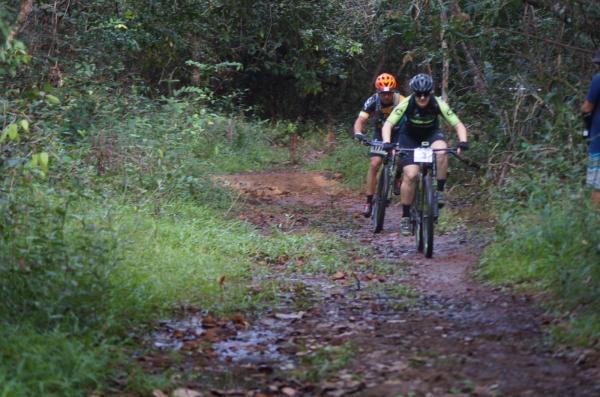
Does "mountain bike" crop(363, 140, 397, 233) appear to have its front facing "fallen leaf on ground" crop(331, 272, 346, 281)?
yes

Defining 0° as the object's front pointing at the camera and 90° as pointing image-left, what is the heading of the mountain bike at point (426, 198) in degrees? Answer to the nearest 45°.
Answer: approximately 0°

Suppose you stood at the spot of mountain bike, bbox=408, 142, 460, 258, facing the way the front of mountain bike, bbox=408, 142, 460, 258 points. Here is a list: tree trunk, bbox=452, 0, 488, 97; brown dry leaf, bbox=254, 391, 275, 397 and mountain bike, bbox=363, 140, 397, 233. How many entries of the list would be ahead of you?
1

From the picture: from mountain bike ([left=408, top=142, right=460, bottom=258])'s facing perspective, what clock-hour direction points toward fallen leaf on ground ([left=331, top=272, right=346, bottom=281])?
The fallen leaf on ground is roughly at 1 o'clock from the mountain bike.

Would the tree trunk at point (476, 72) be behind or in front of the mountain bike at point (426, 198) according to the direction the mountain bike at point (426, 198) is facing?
behind

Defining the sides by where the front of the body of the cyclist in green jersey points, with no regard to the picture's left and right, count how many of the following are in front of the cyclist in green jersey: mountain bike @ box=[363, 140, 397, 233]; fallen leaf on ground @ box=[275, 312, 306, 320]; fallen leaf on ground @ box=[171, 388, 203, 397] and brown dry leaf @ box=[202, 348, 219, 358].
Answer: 3

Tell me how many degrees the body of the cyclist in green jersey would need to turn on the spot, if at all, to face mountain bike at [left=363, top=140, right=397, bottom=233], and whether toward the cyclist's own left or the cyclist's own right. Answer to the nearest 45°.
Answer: approximately 180°
